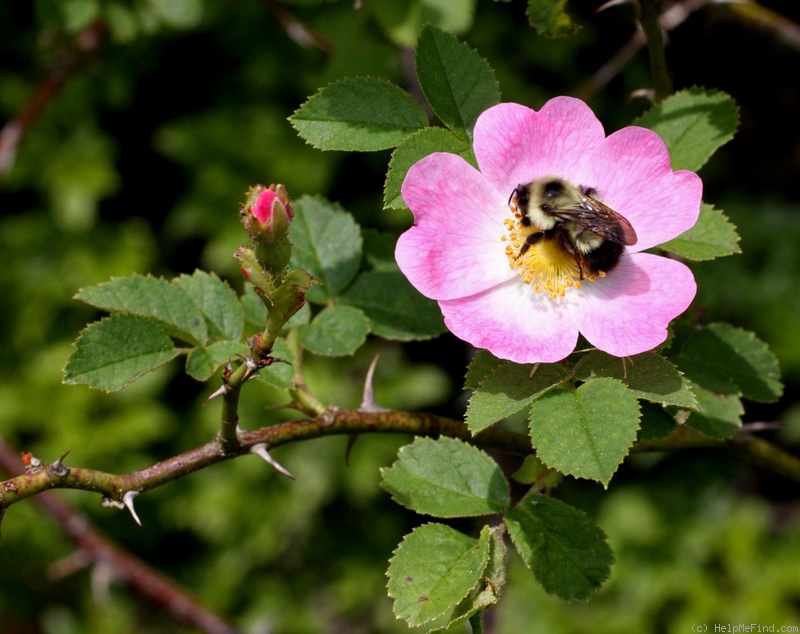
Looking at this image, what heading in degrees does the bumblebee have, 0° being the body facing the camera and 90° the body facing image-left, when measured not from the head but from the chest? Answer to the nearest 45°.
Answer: approximately 90°
